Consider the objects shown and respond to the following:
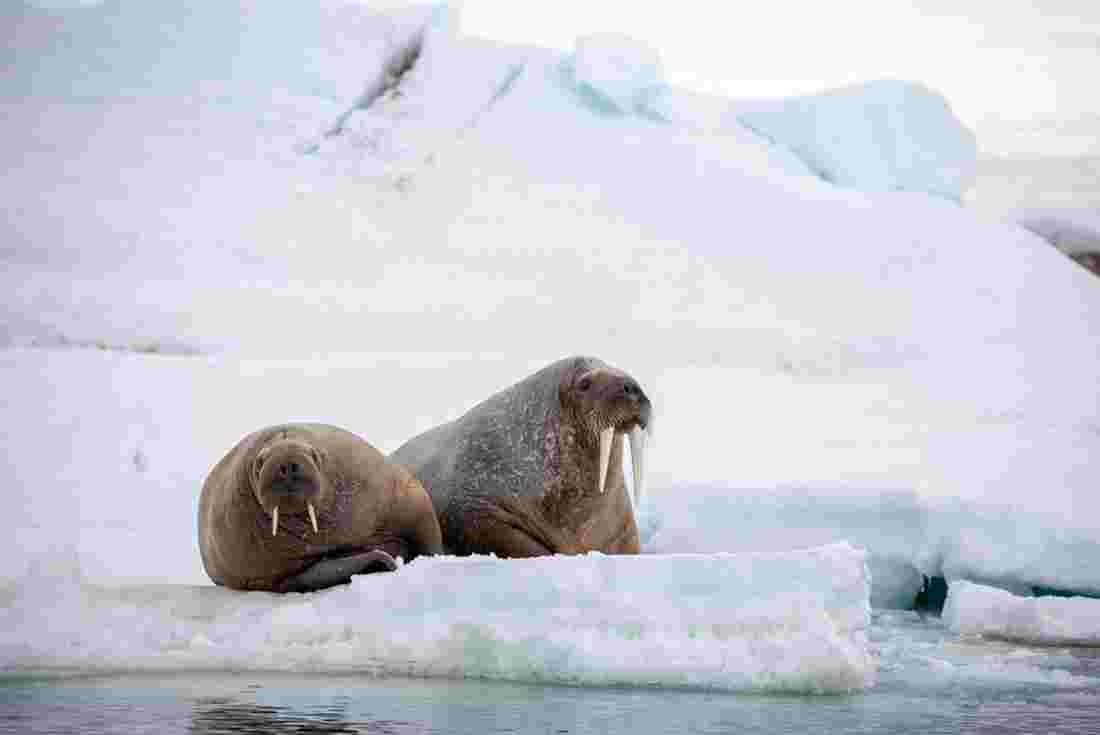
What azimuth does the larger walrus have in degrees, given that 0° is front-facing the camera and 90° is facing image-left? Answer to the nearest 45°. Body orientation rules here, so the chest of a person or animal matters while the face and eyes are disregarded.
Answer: approximately 315°

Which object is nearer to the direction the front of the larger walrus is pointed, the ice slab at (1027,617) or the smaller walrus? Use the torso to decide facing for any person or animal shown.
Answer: the ice slab

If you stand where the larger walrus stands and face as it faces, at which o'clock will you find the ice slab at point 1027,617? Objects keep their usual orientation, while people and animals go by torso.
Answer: The ice slab is roughly at 10 o'clock from the larger walrus.
